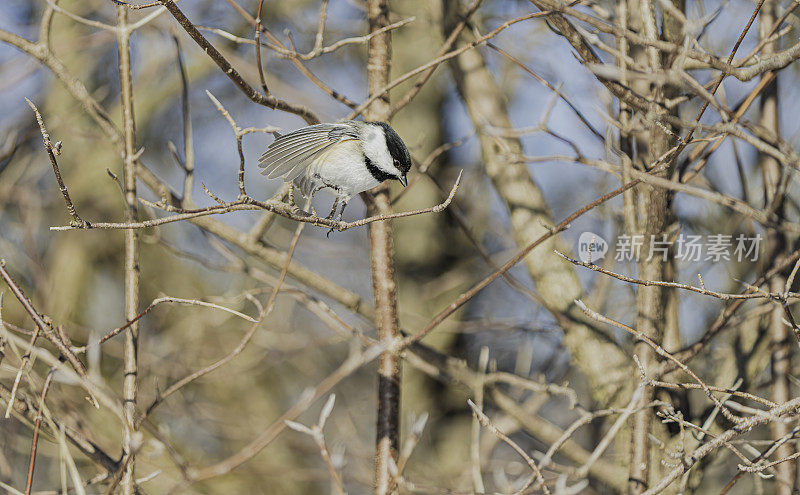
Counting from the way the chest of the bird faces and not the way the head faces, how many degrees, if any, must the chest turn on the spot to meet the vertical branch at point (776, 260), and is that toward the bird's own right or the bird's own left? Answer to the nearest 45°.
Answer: approximately 45° to the bird's own left

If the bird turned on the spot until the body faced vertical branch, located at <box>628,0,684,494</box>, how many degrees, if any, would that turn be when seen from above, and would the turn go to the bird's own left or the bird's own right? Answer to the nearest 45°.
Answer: approximately 45° to the bird's own left

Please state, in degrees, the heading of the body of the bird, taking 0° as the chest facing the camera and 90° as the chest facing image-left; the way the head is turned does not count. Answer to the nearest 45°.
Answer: approximately 270°
